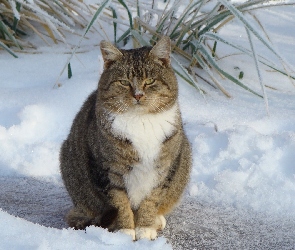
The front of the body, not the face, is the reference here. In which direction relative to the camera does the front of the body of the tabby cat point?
toward the camera

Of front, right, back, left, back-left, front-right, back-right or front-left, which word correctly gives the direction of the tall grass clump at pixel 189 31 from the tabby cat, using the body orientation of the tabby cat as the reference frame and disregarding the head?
back
